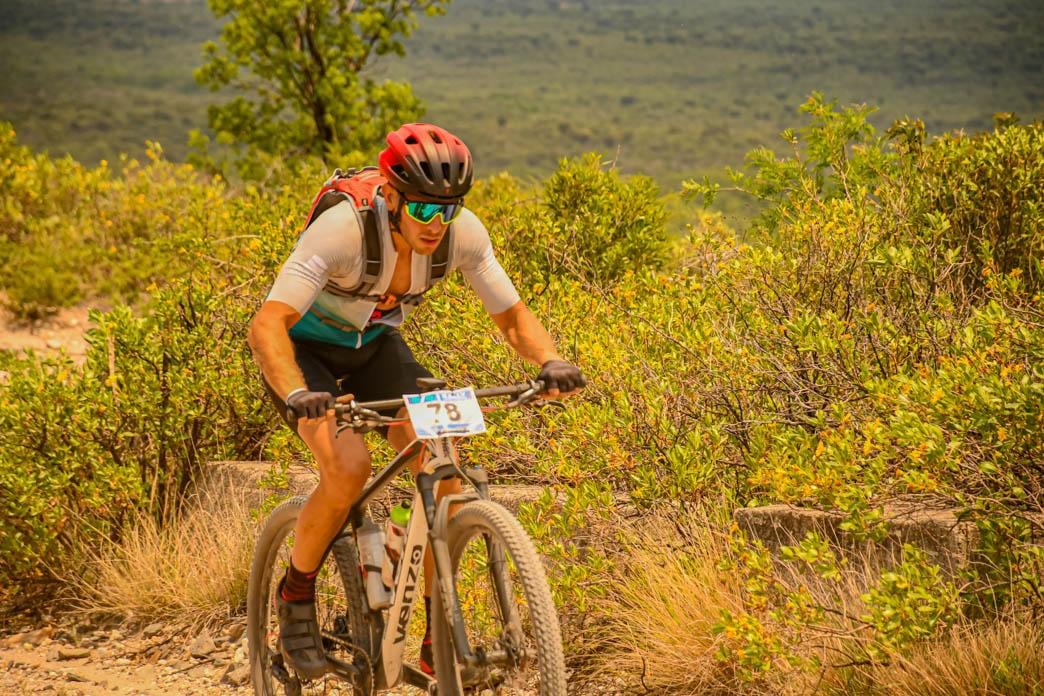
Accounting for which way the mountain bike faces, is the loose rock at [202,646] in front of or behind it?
behind

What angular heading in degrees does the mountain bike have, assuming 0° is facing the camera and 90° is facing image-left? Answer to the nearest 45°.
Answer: approximately 315°

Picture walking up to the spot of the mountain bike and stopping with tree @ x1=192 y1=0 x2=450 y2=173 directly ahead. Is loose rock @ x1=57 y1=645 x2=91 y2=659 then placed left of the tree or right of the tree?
left

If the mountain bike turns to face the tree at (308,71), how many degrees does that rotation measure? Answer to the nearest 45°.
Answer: approximately 135° to its left

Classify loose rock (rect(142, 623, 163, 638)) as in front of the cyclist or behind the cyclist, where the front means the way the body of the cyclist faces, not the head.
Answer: behind

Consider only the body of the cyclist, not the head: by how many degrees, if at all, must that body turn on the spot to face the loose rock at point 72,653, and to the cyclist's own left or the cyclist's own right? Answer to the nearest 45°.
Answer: approximately 180°

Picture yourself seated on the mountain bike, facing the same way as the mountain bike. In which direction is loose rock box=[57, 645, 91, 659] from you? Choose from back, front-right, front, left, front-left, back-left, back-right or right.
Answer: back
